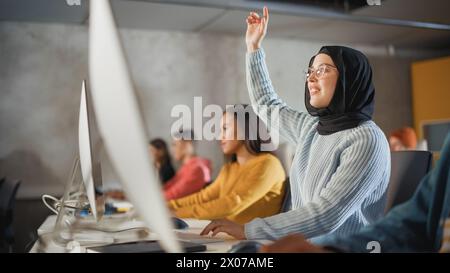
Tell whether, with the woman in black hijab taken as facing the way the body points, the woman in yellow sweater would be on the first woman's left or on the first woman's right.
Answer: on the first woman's right

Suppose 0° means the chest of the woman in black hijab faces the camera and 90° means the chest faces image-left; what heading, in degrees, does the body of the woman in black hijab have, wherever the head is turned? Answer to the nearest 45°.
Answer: approximately 45°
